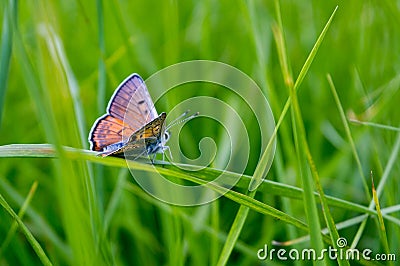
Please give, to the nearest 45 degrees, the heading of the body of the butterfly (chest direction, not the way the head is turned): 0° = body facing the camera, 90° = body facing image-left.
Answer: approximately 270°
